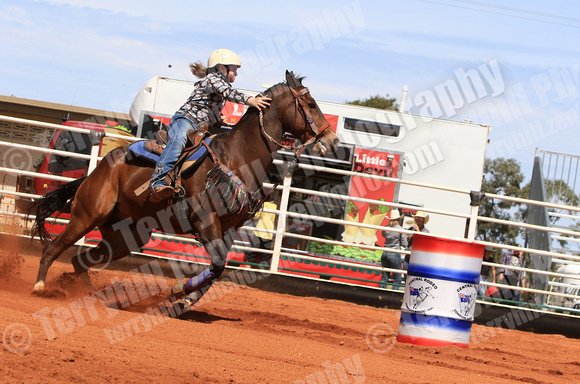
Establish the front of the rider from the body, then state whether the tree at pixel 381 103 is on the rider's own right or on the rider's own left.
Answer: on the rider's own left

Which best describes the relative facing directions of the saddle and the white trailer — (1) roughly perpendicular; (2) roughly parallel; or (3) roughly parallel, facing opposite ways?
roughly parallel, facing opposite ways

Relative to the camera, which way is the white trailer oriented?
to the viewer's left

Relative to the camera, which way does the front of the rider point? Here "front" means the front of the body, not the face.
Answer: to the viewer's right

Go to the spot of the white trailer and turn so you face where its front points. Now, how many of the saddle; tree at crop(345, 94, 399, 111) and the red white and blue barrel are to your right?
1

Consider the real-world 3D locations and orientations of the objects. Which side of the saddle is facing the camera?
right

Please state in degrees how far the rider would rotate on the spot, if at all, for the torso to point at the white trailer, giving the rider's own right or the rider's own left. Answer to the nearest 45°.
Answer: approximately 45° to the rider's own left

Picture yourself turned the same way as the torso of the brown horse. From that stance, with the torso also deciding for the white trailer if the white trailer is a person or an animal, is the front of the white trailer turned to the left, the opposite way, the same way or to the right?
the opposite way

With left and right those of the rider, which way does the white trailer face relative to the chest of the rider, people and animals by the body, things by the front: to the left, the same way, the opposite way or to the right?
the opposite way

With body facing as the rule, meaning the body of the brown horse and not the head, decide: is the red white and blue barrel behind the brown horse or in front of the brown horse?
in front

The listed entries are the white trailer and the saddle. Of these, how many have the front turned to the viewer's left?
1

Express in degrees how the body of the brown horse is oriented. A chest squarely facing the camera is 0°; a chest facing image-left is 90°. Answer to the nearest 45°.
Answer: approximately 270°

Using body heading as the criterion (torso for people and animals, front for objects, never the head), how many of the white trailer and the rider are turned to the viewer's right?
1
